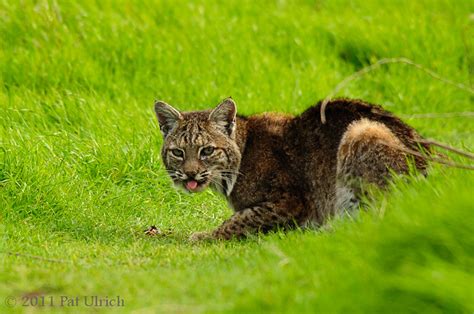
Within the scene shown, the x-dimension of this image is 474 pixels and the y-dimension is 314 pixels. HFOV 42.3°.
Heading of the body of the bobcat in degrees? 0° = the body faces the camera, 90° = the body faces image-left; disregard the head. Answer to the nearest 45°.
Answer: approximately 90°
